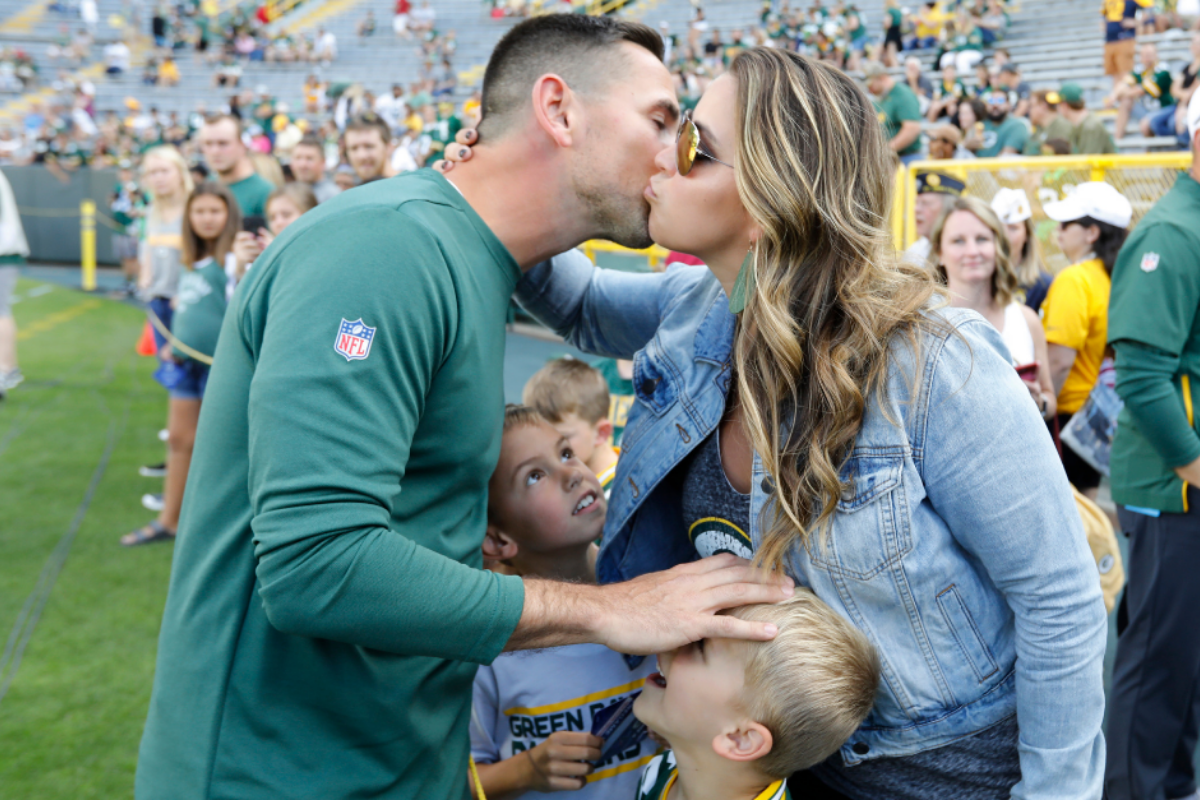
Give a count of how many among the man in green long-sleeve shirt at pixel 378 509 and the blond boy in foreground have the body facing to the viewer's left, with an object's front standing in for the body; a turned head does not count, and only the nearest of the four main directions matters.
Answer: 1

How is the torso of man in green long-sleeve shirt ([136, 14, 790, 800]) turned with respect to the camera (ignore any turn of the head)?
to the viewer's right

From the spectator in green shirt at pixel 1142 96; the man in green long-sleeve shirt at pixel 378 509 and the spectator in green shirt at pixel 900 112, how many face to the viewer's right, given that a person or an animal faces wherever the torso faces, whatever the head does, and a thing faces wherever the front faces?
1

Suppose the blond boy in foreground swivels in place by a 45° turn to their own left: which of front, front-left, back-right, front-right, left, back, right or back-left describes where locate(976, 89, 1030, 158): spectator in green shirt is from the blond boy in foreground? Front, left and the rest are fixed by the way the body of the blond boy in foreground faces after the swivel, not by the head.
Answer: back-right

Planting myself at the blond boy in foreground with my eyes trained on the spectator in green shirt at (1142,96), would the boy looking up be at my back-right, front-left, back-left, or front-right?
front-left

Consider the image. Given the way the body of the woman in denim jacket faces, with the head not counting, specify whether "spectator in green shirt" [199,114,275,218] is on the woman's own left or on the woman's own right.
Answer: on the woman's own right

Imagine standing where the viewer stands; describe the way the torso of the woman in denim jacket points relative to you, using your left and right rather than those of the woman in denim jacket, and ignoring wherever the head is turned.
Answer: facing the viewer and to the left of the viewer

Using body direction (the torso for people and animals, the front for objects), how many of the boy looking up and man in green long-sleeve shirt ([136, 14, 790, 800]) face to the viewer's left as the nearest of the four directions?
0

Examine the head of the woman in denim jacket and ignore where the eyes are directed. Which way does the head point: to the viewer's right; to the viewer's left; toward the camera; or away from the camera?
to the viewer's left

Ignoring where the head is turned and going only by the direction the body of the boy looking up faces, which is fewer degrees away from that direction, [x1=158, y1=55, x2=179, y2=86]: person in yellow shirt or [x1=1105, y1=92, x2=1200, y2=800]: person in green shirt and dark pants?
the person in green shirt and dark pants

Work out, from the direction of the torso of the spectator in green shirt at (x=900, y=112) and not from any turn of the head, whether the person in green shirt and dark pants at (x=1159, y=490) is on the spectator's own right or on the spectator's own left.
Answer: on the spectator's own left

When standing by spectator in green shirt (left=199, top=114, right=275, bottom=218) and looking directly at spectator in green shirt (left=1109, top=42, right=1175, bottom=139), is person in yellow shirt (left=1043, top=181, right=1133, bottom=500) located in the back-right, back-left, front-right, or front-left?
front-right

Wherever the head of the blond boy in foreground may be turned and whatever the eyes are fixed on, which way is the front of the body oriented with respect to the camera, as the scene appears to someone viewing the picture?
to the viewer's left

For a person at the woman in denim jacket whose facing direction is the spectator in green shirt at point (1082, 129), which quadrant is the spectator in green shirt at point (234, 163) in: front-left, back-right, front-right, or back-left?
front-left

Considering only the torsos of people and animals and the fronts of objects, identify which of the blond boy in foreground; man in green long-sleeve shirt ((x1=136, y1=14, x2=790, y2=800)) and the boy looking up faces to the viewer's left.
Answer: the blond boy in foreground

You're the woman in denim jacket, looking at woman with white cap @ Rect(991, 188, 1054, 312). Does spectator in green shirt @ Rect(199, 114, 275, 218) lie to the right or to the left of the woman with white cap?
left

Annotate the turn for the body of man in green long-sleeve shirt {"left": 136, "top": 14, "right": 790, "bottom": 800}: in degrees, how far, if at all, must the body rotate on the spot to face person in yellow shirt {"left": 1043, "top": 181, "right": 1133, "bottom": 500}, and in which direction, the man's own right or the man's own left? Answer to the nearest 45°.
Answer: approximately 45° to the man's own left

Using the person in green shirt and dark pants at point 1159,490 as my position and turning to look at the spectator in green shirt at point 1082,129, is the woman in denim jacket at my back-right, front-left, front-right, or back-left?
back-left

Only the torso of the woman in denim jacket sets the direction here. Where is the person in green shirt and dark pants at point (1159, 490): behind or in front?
behind

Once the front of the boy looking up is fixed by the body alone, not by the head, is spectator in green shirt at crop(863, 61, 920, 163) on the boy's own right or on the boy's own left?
on the boy's own left

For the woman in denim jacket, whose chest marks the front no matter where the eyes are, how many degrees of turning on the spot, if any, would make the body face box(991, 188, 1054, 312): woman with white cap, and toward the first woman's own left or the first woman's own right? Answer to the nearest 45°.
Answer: approximately 135° to the first woman's own right
